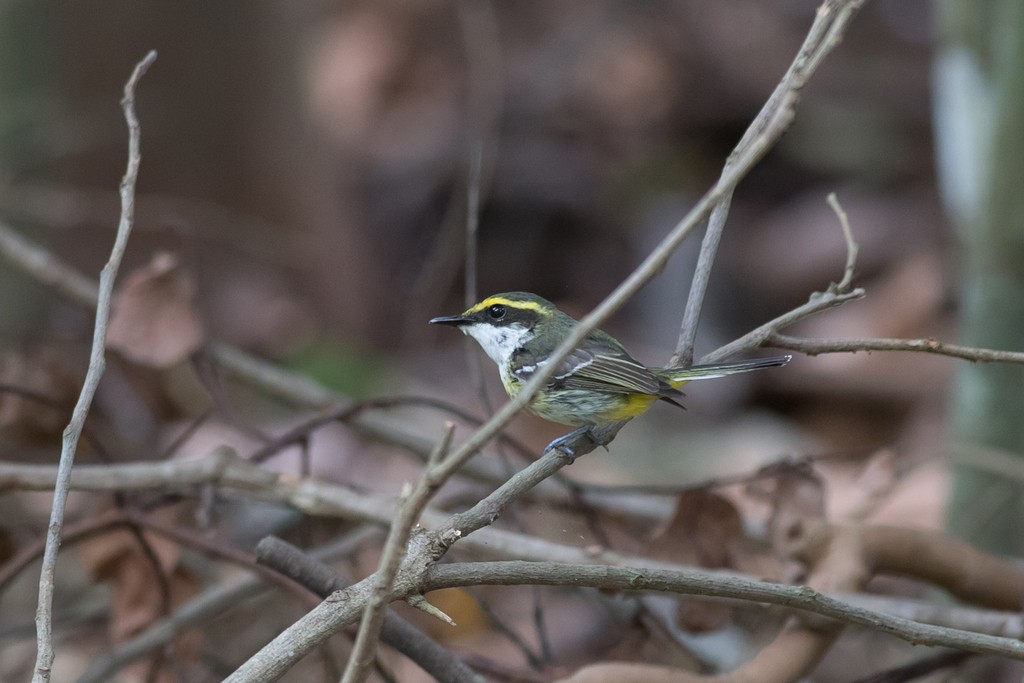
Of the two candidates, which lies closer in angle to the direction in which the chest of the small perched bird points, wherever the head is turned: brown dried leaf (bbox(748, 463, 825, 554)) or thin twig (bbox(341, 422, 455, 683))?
the thin twig

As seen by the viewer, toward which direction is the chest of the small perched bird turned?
to the viewer's left

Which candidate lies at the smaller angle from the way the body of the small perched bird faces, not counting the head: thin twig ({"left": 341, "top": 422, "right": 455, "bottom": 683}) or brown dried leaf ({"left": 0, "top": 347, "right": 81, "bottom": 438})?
the brown dried leaf

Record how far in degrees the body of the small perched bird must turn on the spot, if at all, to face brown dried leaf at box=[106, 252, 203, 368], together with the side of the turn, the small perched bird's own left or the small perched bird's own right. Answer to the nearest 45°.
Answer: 0° — it already faces it

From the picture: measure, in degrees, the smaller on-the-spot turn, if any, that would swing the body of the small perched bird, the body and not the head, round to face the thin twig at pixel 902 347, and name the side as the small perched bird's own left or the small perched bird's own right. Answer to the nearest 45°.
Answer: approximately 135° to the small perched bird's own left
